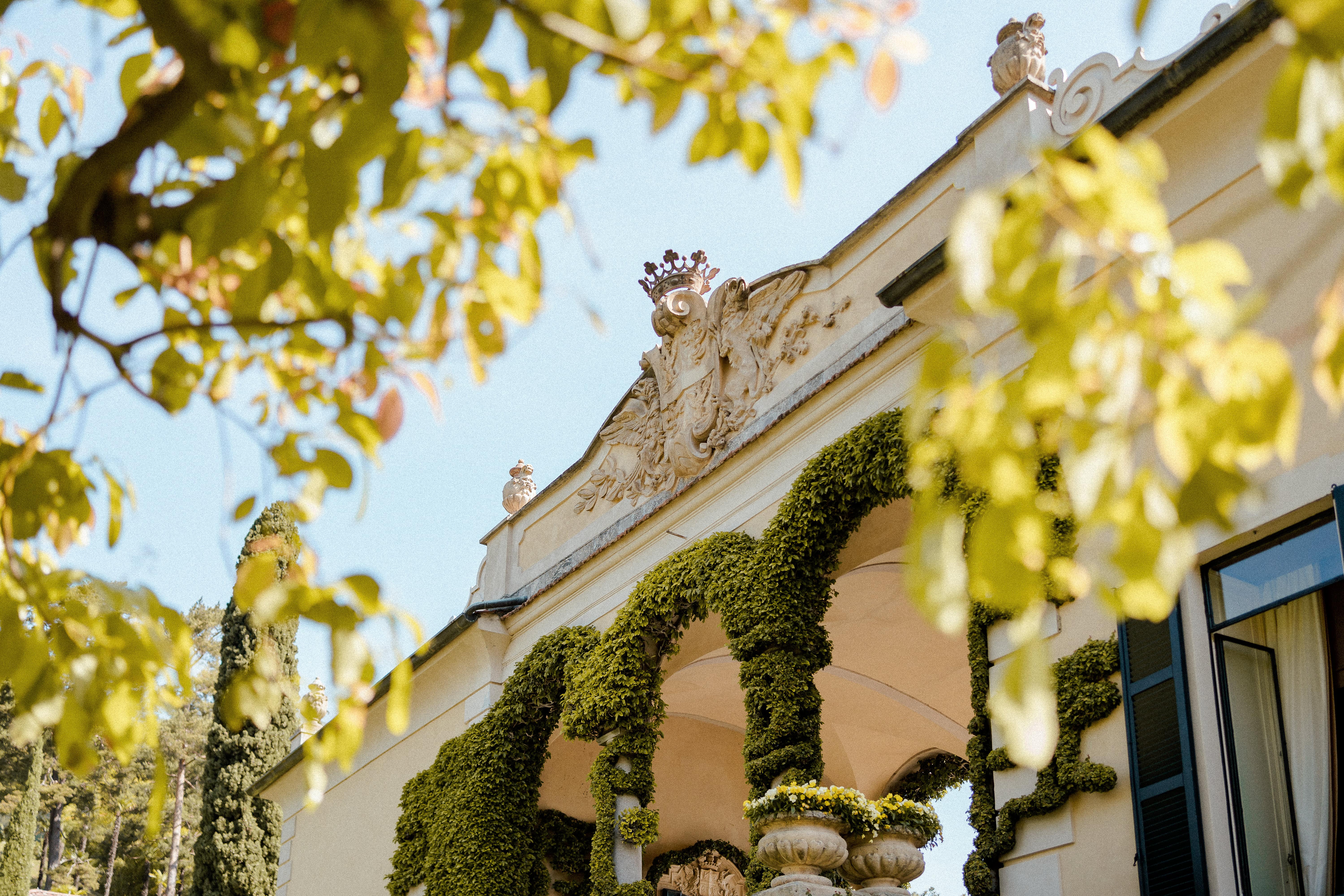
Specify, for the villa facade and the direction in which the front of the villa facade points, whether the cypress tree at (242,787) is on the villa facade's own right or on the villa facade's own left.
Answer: on the villa facade's own right

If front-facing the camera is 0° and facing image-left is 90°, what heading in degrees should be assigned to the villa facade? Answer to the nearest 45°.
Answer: approximately 45°

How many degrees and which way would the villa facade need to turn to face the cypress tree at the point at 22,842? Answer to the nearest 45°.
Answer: approximately 90° to its right
